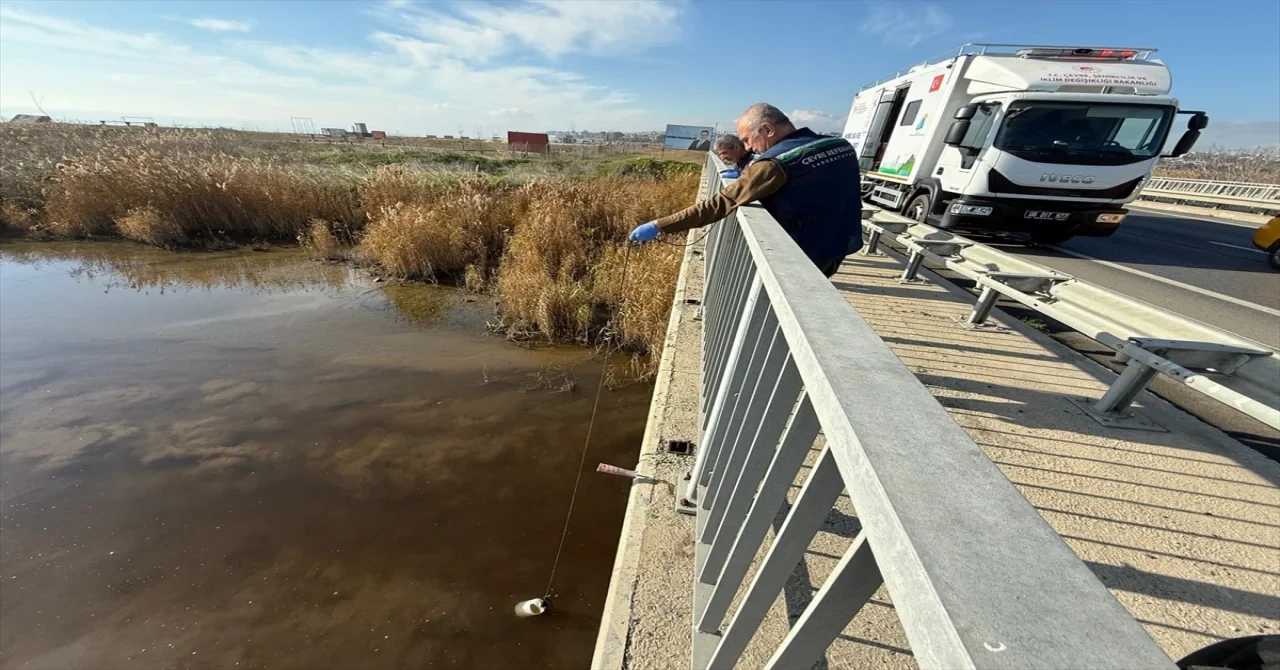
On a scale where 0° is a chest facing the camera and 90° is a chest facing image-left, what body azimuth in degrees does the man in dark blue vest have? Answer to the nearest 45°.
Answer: approximately 135°

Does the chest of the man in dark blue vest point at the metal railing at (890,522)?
no

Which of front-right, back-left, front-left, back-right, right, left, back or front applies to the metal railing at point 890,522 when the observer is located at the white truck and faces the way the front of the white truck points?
front-right

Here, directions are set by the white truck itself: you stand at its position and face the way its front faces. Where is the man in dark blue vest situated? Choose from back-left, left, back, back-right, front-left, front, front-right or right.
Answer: front-right

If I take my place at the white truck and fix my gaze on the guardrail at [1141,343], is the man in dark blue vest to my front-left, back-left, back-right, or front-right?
front-right

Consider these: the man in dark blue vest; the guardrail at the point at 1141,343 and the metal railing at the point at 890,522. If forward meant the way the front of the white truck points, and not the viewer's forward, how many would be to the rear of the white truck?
0

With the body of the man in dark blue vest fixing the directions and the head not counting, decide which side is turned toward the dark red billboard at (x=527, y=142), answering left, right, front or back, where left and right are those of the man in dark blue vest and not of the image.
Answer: front
